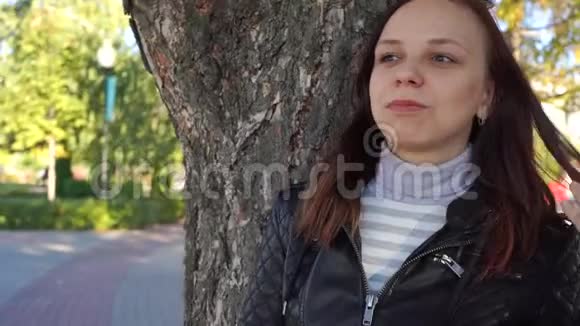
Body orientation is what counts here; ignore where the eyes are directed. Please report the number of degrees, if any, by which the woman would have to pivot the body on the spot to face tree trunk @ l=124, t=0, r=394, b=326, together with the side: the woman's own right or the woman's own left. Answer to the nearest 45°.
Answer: approximately 90° to the woman's own right

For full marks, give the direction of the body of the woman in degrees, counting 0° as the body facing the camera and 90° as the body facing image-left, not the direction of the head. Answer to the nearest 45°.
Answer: approximately 45°
